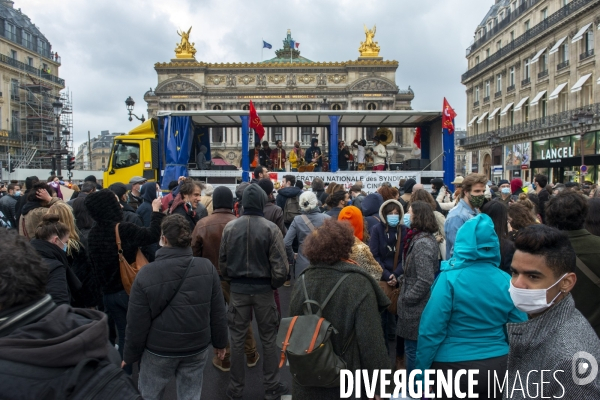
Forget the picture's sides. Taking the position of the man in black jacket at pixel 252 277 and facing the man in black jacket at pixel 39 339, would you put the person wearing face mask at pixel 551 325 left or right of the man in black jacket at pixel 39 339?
left

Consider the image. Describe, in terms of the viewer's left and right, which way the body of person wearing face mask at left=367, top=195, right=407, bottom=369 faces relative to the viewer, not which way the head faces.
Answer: facing the viewer

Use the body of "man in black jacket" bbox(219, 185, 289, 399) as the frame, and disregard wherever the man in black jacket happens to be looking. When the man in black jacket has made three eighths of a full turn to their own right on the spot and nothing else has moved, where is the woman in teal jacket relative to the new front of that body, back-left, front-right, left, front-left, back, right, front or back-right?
front

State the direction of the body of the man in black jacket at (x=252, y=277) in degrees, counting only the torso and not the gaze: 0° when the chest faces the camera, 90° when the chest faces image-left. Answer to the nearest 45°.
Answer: approximately 180°

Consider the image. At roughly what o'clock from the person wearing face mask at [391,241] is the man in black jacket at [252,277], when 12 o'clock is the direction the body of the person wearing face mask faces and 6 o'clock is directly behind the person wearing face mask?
The man in black jacket is roughly at 2 o'clock from the person wearing face mask.

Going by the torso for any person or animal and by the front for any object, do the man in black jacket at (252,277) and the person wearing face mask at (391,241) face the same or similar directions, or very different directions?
very different directions

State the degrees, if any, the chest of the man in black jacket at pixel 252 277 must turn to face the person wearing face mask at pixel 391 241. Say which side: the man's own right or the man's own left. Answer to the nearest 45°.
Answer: approximately 90° to the man's own right

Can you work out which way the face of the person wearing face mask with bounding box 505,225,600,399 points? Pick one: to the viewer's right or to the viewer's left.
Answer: to the viewer's left

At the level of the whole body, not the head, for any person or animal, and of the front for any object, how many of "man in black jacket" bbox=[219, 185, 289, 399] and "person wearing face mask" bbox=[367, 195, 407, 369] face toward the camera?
1

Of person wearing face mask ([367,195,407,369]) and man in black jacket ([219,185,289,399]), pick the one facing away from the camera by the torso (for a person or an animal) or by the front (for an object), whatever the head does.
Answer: the man in black jacket

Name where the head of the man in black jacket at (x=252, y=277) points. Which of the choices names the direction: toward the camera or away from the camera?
away from the camera
